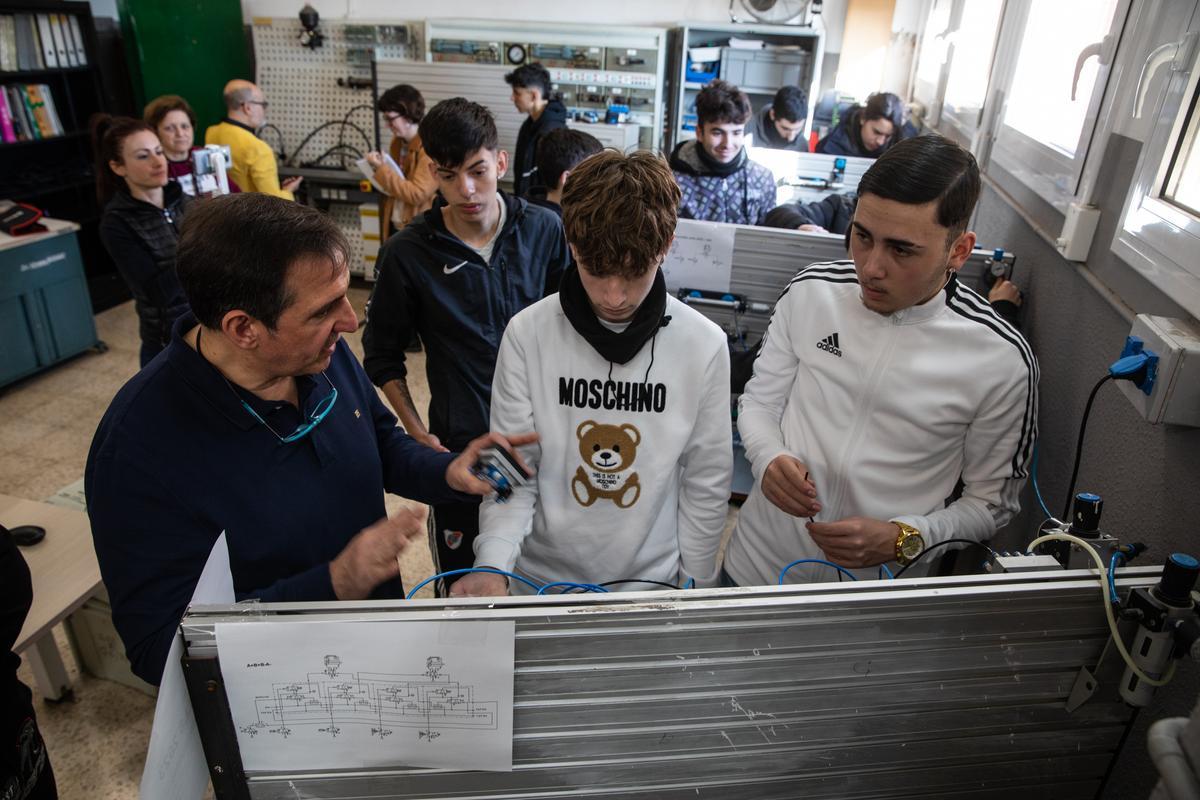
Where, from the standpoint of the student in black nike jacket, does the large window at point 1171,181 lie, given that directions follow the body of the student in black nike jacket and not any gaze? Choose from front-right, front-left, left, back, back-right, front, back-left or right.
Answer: front-left

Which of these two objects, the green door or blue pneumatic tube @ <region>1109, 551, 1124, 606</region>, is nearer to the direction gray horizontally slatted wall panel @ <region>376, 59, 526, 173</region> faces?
the blue pneumatic tube

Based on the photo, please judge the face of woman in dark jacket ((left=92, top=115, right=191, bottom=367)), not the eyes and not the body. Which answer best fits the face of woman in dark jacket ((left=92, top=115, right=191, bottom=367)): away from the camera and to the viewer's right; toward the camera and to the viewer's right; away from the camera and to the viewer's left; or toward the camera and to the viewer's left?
toward the camera and to the viewer's right

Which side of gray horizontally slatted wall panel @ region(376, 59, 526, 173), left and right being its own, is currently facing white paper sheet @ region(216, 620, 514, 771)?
front

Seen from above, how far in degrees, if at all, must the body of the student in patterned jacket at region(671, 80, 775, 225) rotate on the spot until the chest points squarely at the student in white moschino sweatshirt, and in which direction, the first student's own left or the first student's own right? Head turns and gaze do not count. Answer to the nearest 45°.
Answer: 0° — they already face them

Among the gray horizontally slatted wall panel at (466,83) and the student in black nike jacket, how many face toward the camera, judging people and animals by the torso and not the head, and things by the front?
2

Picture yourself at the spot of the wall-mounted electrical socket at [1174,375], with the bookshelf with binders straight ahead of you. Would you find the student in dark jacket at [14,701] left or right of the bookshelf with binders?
left

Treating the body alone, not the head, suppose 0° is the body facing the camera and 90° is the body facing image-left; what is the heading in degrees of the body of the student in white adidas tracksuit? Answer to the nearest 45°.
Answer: approximately 45°

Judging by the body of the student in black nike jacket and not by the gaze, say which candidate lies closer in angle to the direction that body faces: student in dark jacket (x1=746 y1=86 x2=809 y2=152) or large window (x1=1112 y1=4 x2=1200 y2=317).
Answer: the large window

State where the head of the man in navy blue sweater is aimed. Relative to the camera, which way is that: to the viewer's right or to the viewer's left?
to the viewer's right

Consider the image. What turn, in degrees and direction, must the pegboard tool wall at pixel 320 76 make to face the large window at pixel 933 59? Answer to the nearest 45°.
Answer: approximately 45° to its left

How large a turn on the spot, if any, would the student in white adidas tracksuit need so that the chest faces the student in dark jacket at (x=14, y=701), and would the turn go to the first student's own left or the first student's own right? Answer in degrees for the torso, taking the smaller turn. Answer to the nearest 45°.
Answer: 0° — they already face them

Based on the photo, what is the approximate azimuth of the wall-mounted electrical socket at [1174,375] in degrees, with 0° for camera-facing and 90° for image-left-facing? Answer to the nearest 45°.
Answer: approximately 45°
